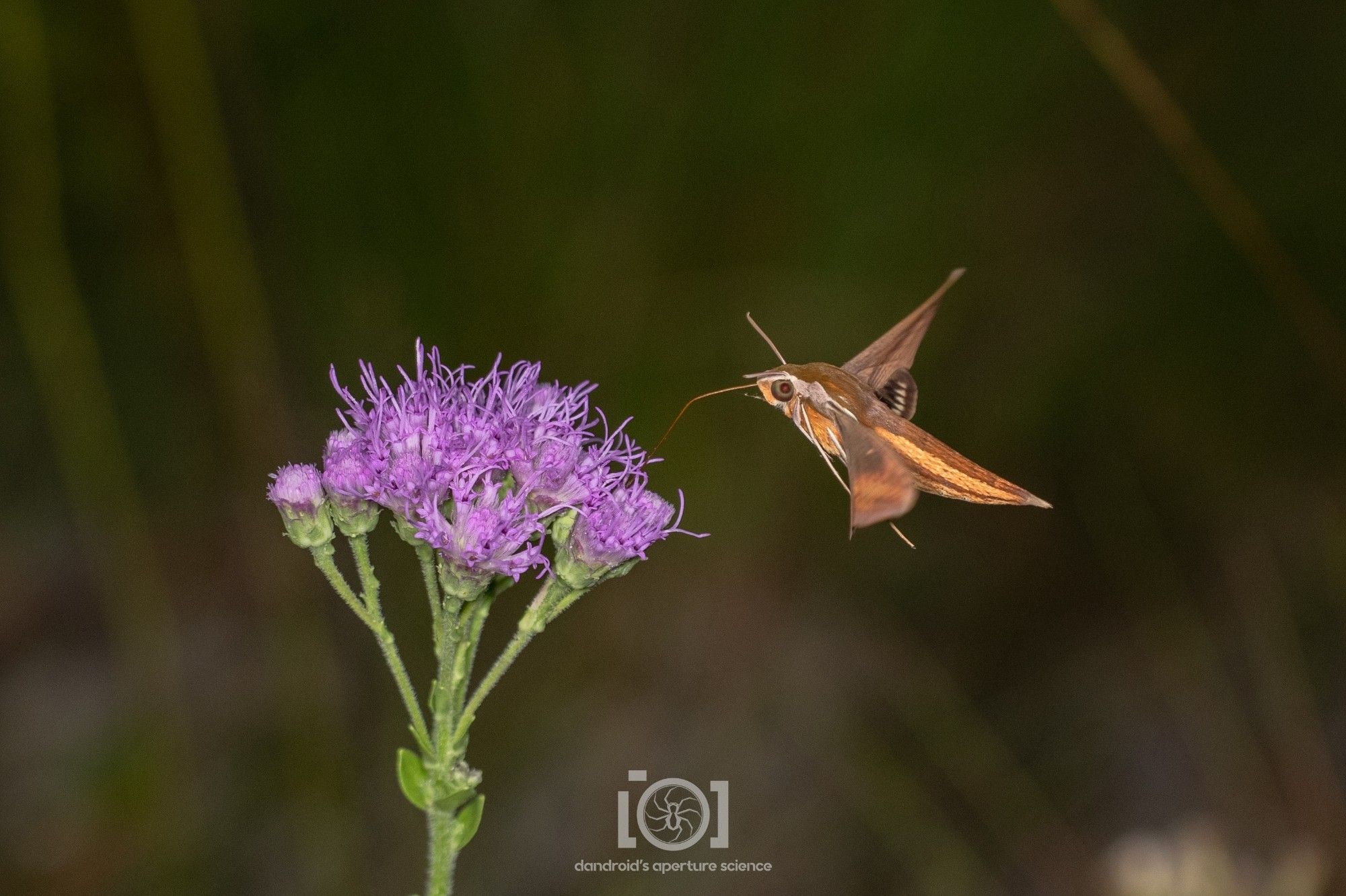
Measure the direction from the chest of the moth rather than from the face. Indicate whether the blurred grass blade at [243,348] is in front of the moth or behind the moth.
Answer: in front

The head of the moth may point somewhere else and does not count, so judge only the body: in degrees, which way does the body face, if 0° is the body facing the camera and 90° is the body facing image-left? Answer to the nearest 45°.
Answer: approximately 90°

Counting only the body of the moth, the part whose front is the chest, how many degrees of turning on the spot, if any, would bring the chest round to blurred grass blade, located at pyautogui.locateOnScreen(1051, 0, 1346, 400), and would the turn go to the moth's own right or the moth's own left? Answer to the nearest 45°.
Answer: approximately 135° to the moth's own right

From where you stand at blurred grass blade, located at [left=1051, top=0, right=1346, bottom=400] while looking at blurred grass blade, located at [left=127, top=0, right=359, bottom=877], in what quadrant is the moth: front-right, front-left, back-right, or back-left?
front-left

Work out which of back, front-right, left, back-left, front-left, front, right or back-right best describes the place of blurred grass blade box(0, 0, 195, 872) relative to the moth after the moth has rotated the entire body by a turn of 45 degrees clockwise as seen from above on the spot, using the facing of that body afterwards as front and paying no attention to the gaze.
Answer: front-left
